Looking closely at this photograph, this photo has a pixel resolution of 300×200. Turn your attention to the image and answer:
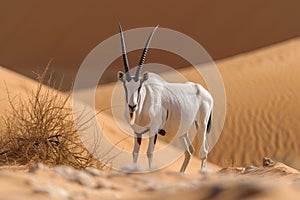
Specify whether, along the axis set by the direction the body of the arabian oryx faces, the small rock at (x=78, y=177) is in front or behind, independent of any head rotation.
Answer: in front

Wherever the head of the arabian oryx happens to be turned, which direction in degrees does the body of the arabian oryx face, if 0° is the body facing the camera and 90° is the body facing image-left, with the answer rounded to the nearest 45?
approximately 45°

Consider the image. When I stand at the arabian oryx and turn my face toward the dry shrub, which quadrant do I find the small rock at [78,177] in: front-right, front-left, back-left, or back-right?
front-left

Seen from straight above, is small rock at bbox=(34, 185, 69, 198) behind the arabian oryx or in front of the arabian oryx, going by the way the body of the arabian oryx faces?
in front

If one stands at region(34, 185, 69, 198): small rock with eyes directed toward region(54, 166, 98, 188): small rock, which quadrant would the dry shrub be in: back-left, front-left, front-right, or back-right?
front-left
